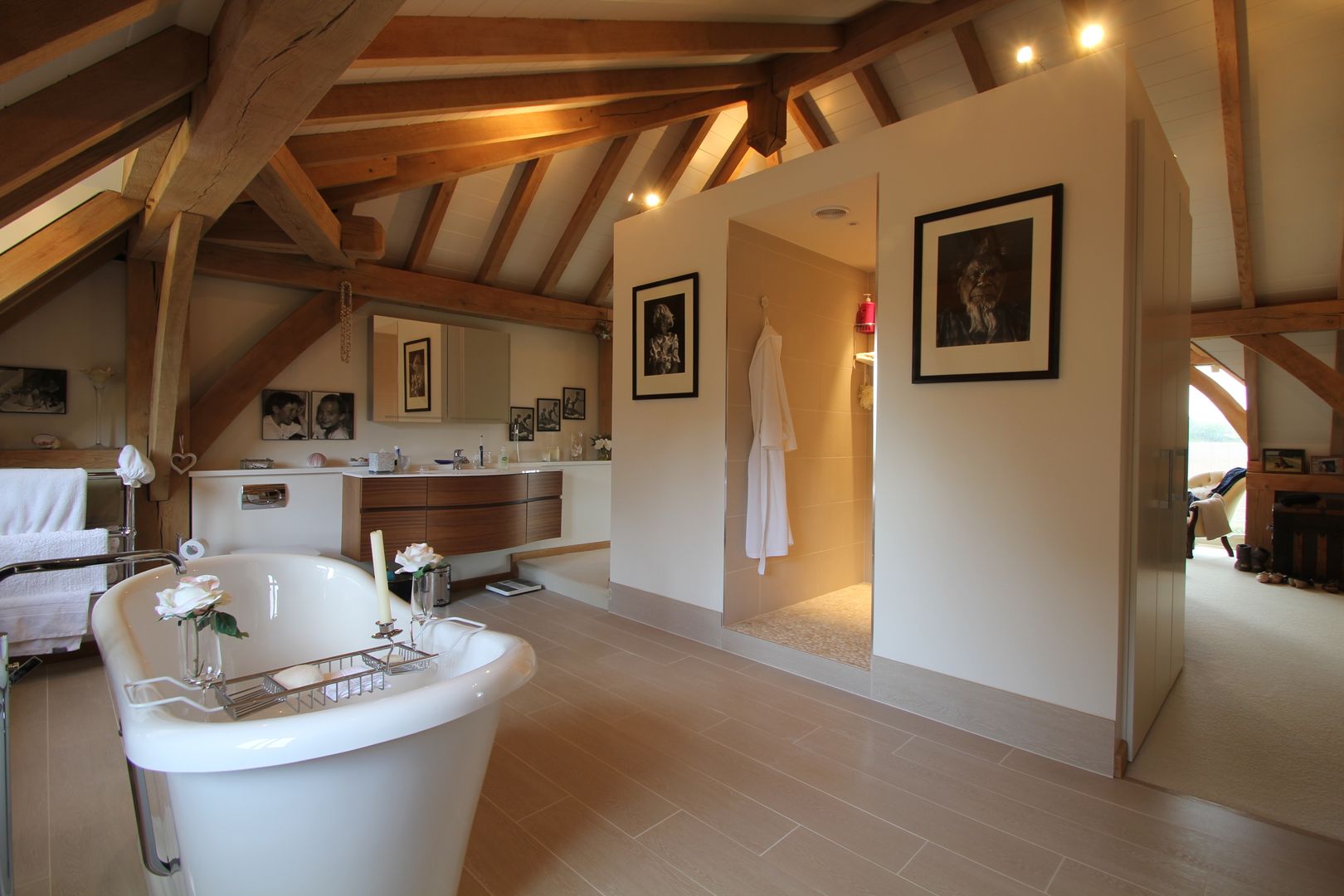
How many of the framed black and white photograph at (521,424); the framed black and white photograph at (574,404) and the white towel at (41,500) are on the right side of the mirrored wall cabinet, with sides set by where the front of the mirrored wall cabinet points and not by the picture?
1

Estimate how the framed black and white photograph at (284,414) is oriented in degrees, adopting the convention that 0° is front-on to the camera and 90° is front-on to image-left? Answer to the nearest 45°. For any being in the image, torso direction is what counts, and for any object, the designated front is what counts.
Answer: approximately 0°

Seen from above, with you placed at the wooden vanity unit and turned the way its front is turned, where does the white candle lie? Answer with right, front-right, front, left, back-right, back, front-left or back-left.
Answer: front-right

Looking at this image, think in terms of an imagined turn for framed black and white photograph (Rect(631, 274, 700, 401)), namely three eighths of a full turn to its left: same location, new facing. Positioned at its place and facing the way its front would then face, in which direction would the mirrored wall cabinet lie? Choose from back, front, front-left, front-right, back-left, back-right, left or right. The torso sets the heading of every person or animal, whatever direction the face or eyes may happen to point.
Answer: back-left

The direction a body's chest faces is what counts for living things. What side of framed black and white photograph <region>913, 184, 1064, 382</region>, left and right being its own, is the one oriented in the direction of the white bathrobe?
right

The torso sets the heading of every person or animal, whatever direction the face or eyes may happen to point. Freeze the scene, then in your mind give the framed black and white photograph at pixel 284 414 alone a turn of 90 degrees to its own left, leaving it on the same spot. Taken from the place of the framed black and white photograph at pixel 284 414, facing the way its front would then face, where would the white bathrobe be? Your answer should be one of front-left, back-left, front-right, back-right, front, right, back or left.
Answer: front-right

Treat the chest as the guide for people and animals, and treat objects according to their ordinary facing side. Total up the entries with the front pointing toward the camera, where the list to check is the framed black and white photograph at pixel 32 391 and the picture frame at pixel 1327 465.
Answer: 2

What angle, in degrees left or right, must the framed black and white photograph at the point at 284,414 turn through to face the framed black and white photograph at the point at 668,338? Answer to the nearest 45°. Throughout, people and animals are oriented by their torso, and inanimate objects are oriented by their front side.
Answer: approximately 45° to its left
